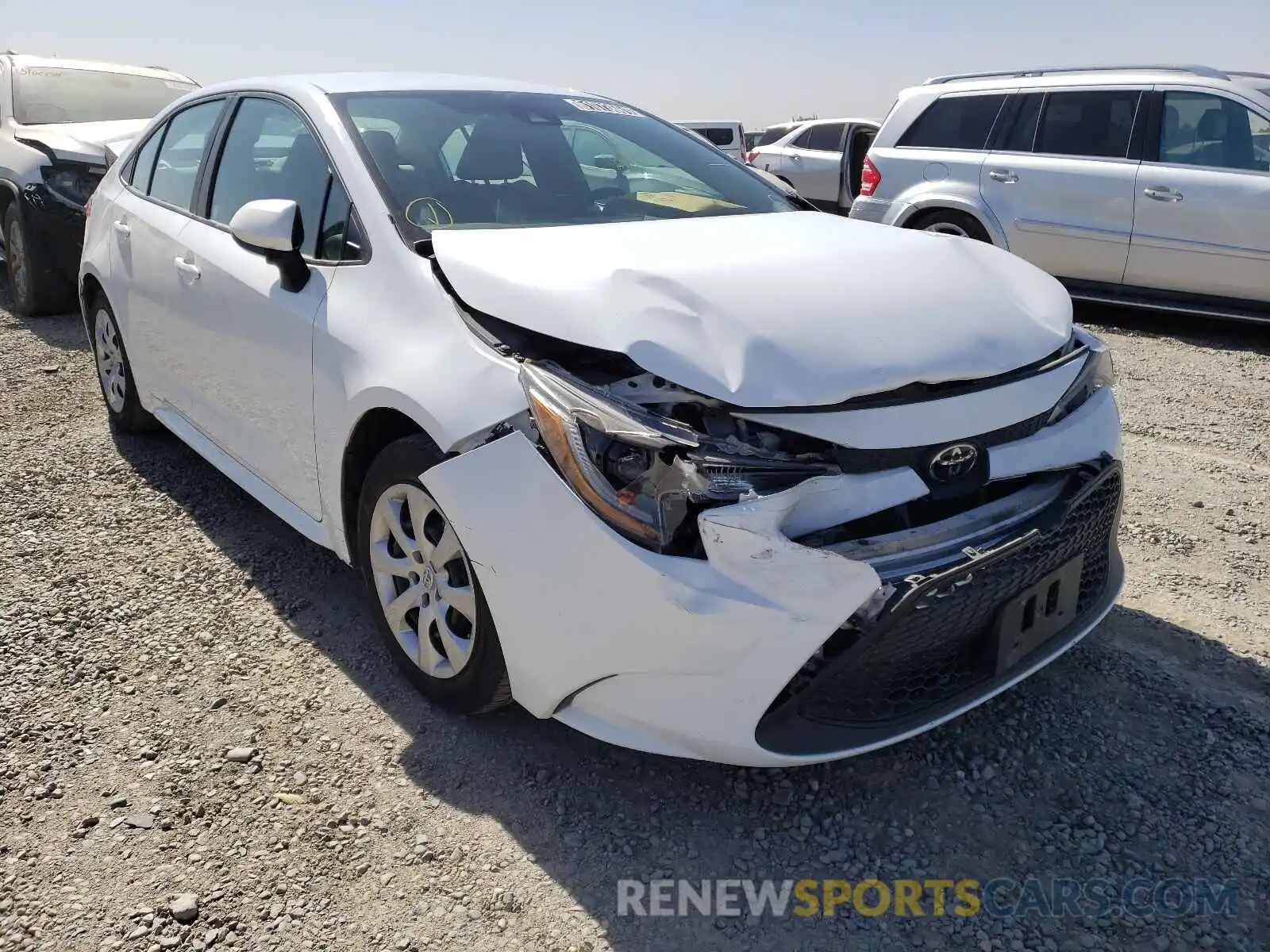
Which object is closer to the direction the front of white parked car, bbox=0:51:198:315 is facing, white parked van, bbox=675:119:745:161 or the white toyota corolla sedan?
the white toyota corolla sedan

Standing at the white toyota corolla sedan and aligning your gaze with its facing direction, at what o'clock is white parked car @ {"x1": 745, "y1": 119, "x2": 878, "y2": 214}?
The white parked car is roughly at 8 o'clock from the white toyota corolla sedan.

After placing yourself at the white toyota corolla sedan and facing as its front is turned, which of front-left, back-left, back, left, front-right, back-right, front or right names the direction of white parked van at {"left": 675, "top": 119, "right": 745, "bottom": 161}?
back-left

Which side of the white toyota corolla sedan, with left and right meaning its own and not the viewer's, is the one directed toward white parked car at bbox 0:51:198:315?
back

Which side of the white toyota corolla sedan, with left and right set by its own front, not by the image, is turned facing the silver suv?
left
